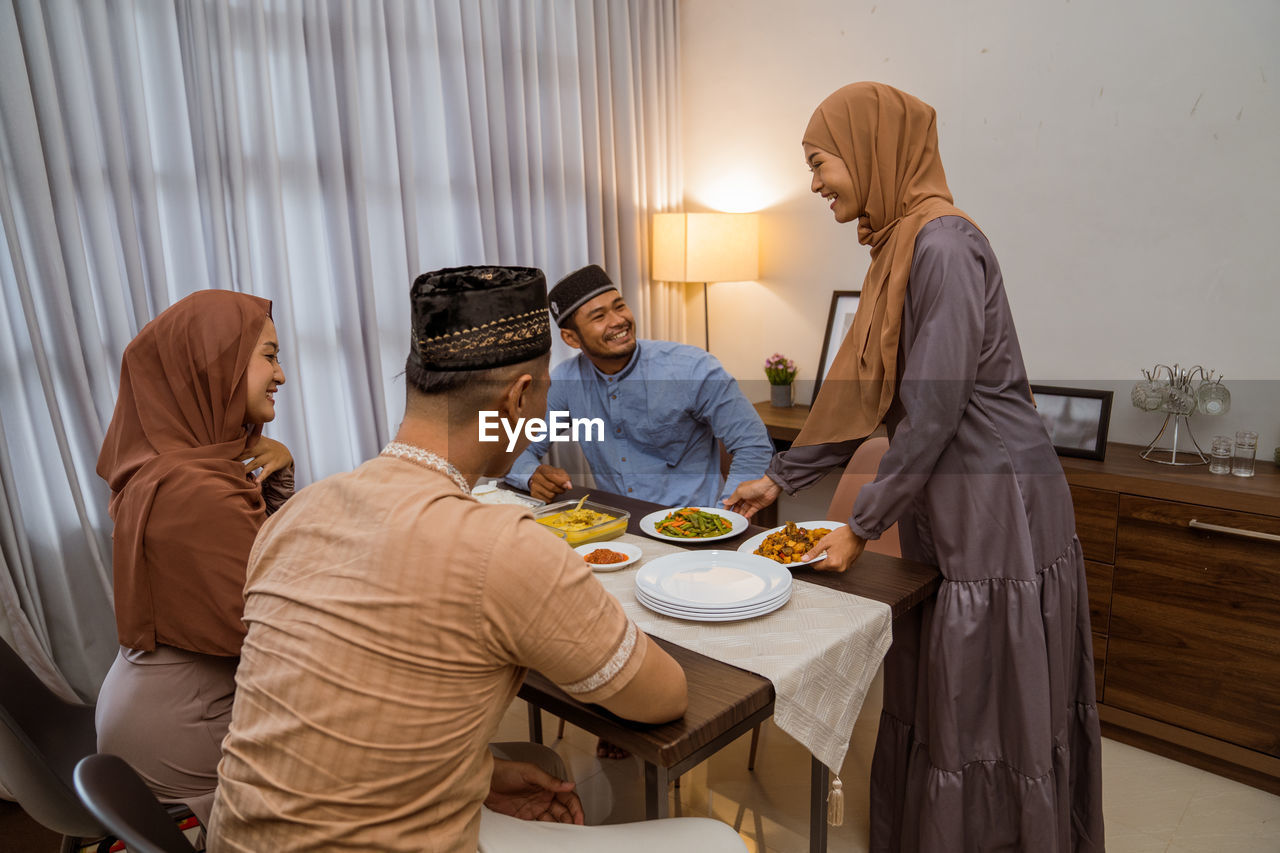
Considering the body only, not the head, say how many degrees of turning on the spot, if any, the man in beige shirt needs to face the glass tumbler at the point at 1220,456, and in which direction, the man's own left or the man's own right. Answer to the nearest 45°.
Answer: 0° — they already face it

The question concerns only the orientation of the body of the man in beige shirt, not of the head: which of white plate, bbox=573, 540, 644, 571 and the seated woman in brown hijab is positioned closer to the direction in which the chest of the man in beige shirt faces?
the white plate

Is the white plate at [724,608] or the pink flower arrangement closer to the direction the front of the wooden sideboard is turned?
the white plate

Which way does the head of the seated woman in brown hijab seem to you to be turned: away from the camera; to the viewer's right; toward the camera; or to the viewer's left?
to the viewer's right

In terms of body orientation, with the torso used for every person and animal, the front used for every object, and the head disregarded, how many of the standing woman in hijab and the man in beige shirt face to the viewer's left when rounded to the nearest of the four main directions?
1

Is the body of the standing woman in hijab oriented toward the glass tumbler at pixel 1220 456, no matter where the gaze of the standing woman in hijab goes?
no

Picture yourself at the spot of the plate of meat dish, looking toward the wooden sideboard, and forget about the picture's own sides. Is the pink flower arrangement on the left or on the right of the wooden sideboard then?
left

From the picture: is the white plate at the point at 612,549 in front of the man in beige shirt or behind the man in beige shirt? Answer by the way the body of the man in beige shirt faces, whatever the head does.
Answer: in front

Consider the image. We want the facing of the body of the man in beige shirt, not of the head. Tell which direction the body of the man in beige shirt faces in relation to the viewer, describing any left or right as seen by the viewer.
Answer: facing away from the viewer and to the right of the viewer

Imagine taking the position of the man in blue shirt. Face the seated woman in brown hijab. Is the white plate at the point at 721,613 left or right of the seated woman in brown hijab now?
left

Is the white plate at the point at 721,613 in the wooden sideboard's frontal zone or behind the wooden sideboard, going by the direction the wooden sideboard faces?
frontal zone

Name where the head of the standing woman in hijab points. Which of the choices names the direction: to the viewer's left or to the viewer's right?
to the viewer's left

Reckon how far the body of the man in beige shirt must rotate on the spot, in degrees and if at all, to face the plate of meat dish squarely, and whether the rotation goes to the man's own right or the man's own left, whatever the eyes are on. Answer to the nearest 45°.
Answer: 0° — they already face it

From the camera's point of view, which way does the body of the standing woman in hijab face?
to the viewer's left

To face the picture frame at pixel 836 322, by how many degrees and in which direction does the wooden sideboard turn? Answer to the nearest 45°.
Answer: approximately 90° to its right

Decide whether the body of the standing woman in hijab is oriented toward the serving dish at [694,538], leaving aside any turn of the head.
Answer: yes

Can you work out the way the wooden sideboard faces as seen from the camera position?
facing the viewer and to the left of the viewer
